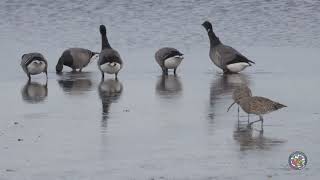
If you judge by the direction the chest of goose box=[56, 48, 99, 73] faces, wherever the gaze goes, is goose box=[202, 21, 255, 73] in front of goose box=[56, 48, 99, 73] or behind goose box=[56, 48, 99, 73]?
behind

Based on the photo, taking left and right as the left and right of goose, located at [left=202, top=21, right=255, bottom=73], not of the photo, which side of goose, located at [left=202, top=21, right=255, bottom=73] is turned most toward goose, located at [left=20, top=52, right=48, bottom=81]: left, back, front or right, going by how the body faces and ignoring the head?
front

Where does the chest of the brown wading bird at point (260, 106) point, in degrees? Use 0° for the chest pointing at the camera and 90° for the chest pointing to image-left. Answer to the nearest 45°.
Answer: approximately 90°

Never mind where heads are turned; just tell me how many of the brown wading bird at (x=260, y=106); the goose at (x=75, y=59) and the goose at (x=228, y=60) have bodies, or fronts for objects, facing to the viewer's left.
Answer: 3

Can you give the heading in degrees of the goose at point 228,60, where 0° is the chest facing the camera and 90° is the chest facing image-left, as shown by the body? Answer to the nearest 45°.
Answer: approximately 90°

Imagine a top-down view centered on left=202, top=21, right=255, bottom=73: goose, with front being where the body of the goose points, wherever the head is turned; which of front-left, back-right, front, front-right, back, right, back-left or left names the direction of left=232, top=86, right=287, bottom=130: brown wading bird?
left

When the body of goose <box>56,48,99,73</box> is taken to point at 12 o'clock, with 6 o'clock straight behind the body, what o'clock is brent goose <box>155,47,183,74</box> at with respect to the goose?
The brent goose is roughly at 7 o'clock from the goose.

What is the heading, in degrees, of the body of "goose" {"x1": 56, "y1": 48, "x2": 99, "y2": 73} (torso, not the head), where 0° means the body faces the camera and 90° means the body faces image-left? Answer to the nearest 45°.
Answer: approximately 90°
